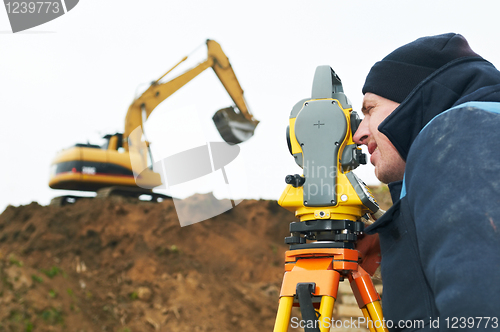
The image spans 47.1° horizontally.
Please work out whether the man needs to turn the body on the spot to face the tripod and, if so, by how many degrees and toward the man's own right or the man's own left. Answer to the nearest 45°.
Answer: approximately 45° to the man's own right

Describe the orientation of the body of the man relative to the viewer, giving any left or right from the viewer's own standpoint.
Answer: facing to the left of the viewer

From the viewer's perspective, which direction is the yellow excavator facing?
to the viewer's right
